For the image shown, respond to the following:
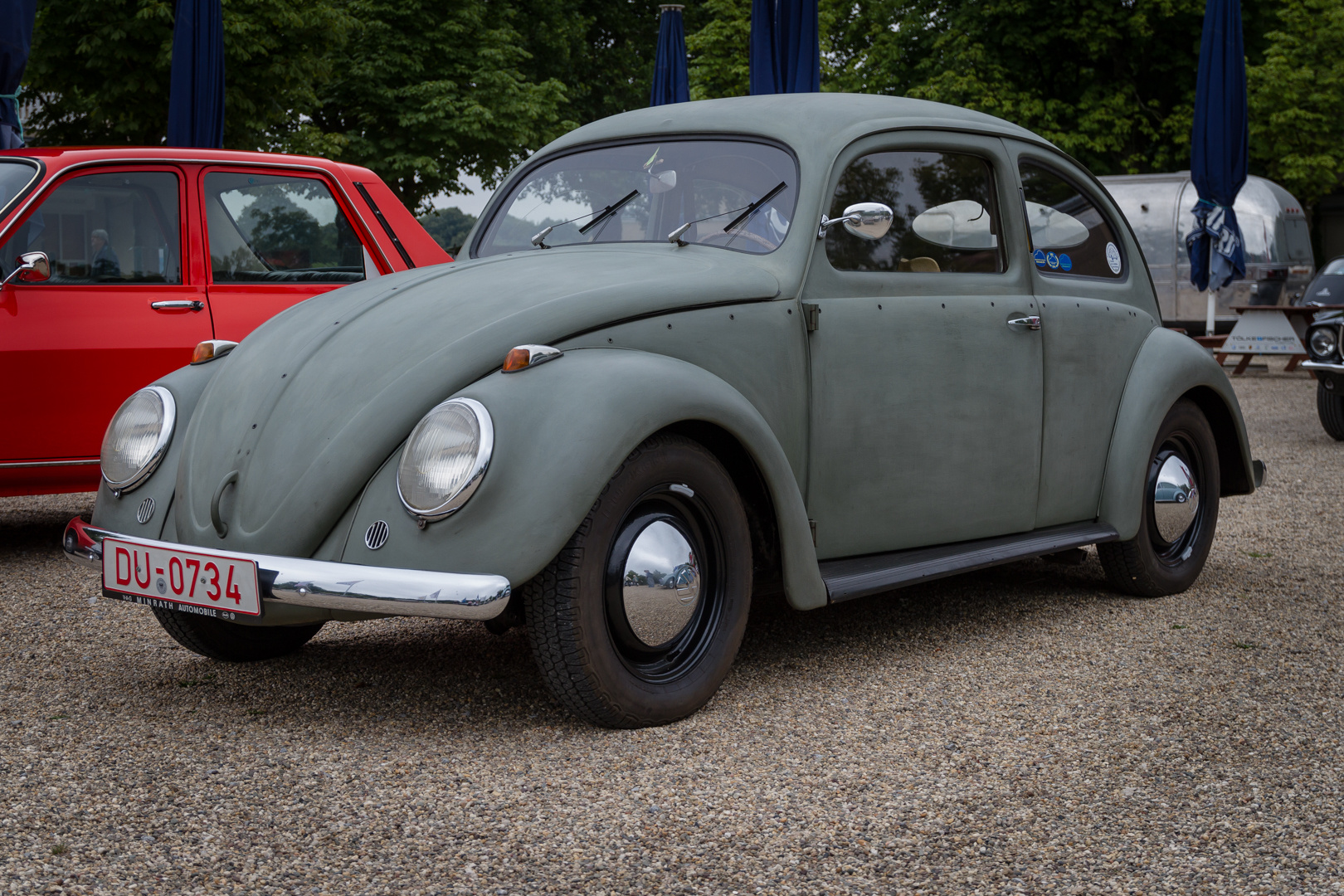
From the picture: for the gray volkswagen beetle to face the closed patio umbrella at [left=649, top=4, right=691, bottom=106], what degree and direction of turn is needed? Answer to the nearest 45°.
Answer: approximately 135° to its right

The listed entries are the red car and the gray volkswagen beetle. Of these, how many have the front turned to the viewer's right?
0

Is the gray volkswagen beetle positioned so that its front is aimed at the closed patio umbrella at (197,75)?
no

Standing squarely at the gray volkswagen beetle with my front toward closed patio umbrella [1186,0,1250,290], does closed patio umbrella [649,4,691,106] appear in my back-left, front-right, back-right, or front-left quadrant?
front-left

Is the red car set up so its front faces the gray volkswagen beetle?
no

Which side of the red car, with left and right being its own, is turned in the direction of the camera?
left

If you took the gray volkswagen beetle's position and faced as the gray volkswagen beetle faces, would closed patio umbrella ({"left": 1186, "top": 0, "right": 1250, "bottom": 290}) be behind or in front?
behind

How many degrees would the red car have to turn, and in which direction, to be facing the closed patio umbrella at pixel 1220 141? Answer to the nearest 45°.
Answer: approximately 135° to its right

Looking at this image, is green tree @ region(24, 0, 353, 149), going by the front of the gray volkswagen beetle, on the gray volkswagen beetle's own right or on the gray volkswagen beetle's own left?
on the gray volkswagen beetle's own right

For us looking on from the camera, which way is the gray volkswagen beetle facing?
facing the viewer and to the left of the viewer

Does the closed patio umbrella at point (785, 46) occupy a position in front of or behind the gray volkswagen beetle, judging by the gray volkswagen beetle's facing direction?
behind

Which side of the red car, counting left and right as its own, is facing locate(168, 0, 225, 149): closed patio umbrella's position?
right

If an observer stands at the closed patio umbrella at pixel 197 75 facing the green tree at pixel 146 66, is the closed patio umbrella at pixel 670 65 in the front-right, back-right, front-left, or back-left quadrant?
front-right

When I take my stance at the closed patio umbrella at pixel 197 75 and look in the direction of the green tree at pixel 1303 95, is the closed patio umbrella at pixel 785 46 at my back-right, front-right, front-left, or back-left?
front-right

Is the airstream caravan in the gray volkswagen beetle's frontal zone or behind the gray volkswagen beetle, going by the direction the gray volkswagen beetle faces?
behind

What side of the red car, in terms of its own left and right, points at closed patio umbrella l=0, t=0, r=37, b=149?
right

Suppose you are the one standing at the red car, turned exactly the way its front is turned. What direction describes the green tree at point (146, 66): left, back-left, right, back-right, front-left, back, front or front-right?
right

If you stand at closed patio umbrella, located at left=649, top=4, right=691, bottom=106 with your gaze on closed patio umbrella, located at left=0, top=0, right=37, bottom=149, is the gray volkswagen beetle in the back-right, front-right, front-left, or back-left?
front-left
